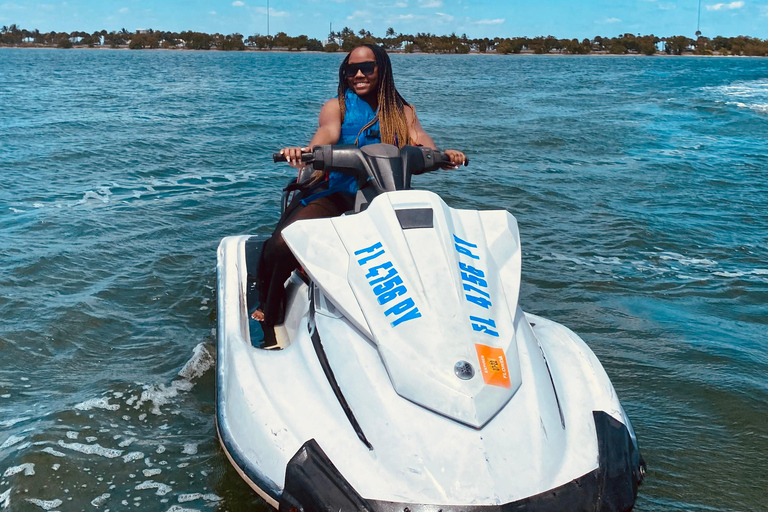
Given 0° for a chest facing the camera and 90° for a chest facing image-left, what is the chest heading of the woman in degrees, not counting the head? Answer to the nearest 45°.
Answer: approximately 0°
